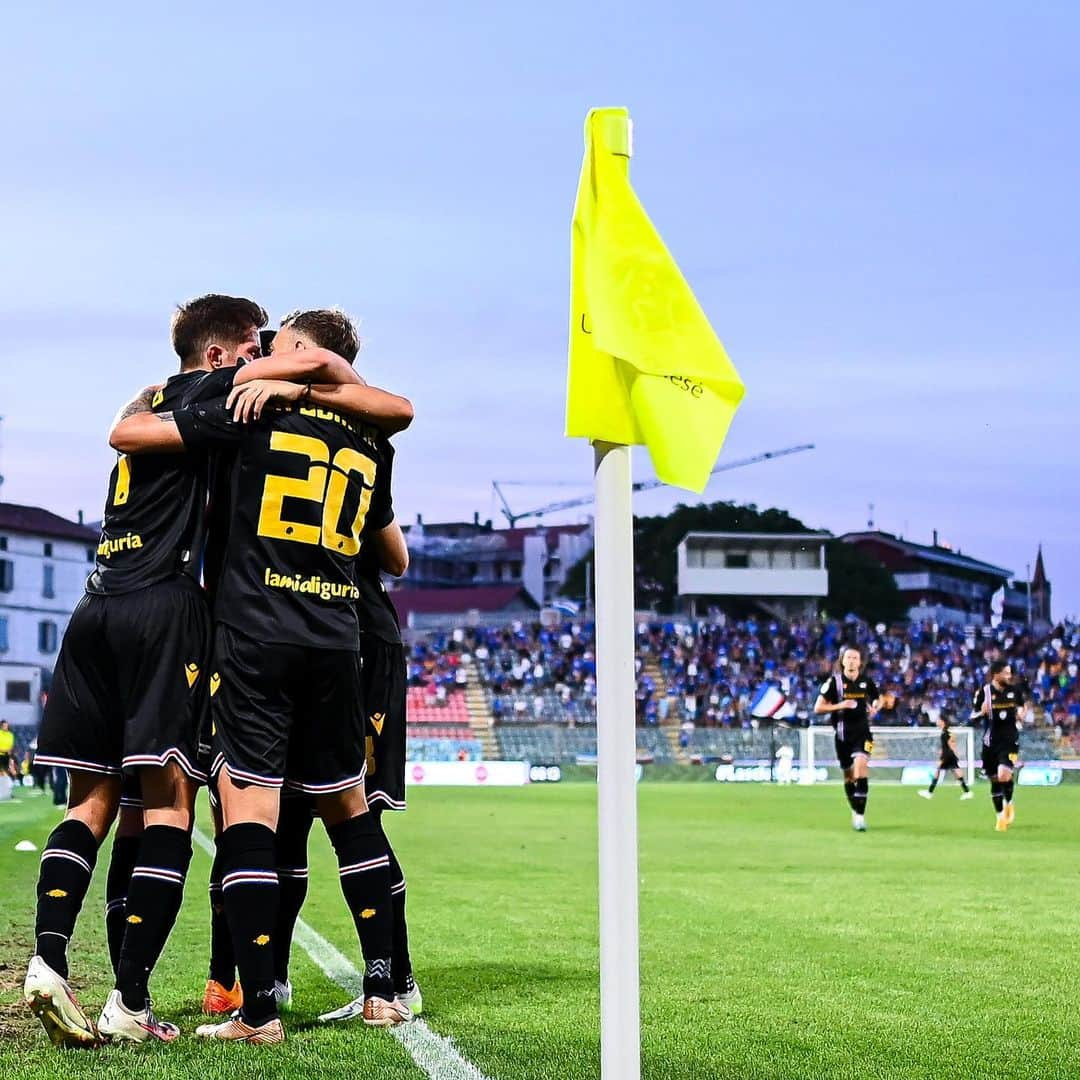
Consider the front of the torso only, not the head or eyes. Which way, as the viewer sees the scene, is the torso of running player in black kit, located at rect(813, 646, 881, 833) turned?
toward the camera

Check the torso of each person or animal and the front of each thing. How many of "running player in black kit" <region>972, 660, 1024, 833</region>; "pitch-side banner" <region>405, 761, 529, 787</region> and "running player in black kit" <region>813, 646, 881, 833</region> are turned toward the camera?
3

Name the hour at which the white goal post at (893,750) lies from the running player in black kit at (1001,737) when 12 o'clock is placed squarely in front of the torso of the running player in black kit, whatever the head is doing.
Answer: The white goal post is roughly at 6 o'clock from the running player in black kit.

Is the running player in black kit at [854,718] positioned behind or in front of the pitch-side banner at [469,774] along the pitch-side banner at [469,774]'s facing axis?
in front

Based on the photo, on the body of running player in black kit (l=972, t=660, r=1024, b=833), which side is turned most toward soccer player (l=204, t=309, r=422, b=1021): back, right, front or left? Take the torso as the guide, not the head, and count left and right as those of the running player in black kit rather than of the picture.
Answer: front

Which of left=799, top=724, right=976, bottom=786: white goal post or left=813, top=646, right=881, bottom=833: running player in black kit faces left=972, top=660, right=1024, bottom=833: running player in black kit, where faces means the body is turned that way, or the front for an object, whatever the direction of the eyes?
the white goal post

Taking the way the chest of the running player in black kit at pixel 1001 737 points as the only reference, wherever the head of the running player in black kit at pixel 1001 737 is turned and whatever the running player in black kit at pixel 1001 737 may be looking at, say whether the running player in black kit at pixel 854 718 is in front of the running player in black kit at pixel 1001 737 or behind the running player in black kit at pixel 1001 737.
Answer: in front

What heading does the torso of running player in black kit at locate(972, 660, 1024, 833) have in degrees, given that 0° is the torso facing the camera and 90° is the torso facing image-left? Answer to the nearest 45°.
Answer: approximately 0°

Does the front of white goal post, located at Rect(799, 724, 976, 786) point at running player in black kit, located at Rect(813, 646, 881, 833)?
yes

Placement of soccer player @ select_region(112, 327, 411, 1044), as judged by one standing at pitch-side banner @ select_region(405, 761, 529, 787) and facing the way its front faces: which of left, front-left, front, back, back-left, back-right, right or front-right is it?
front

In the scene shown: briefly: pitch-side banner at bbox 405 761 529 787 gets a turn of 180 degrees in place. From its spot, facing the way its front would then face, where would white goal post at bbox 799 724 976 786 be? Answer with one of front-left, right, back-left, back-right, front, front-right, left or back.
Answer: right
